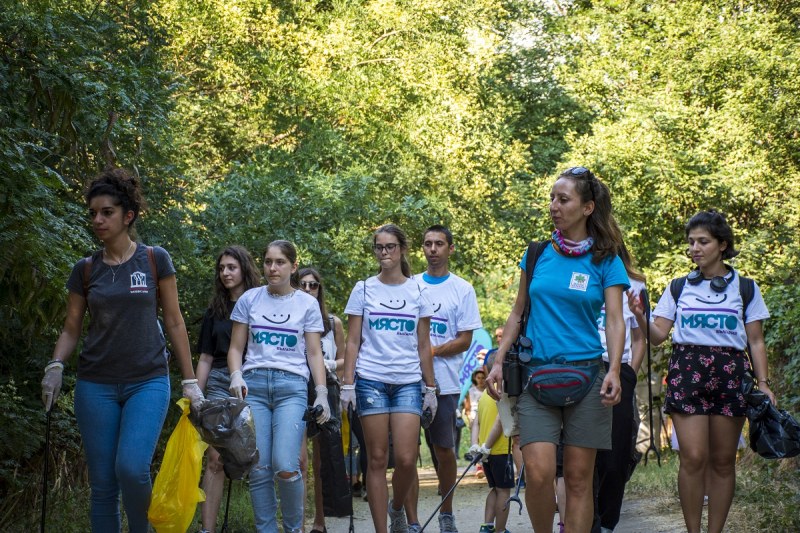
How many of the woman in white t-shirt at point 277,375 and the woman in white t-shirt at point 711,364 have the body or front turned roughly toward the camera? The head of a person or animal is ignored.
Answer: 2

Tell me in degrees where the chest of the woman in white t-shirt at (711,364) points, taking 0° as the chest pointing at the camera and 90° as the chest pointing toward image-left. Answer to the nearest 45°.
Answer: approximately 0°

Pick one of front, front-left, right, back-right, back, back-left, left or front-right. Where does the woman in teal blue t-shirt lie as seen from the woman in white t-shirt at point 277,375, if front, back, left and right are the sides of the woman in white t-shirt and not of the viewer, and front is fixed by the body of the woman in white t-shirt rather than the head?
front-left

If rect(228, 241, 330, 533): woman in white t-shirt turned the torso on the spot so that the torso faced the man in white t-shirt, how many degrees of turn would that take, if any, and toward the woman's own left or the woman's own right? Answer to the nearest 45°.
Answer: approximately 135° to the woman's own left

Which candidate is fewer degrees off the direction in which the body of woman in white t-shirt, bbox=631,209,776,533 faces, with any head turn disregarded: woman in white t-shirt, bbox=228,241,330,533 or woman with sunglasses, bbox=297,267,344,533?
the woman in white t-shirt

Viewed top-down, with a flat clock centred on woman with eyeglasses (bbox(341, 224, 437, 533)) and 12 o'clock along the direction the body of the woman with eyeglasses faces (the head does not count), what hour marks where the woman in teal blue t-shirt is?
The woman in teal blue t-shirt is roughly at 11 o'clock from the woman with eyeglasses.

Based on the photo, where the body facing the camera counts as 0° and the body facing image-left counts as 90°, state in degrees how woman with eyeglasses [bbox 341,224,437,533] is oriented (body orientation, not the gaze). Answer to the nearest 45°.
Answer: approximately 0°

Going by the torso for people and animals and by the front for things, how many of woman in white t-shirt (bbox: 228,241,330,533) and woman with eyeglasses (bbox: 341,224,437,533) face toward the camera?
2

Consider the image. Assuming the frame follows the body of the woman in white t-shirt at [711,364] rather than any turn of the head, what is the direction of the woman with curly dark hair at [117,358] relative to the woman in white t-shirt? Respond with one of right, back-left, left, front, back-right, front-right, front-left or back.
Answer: front-right
